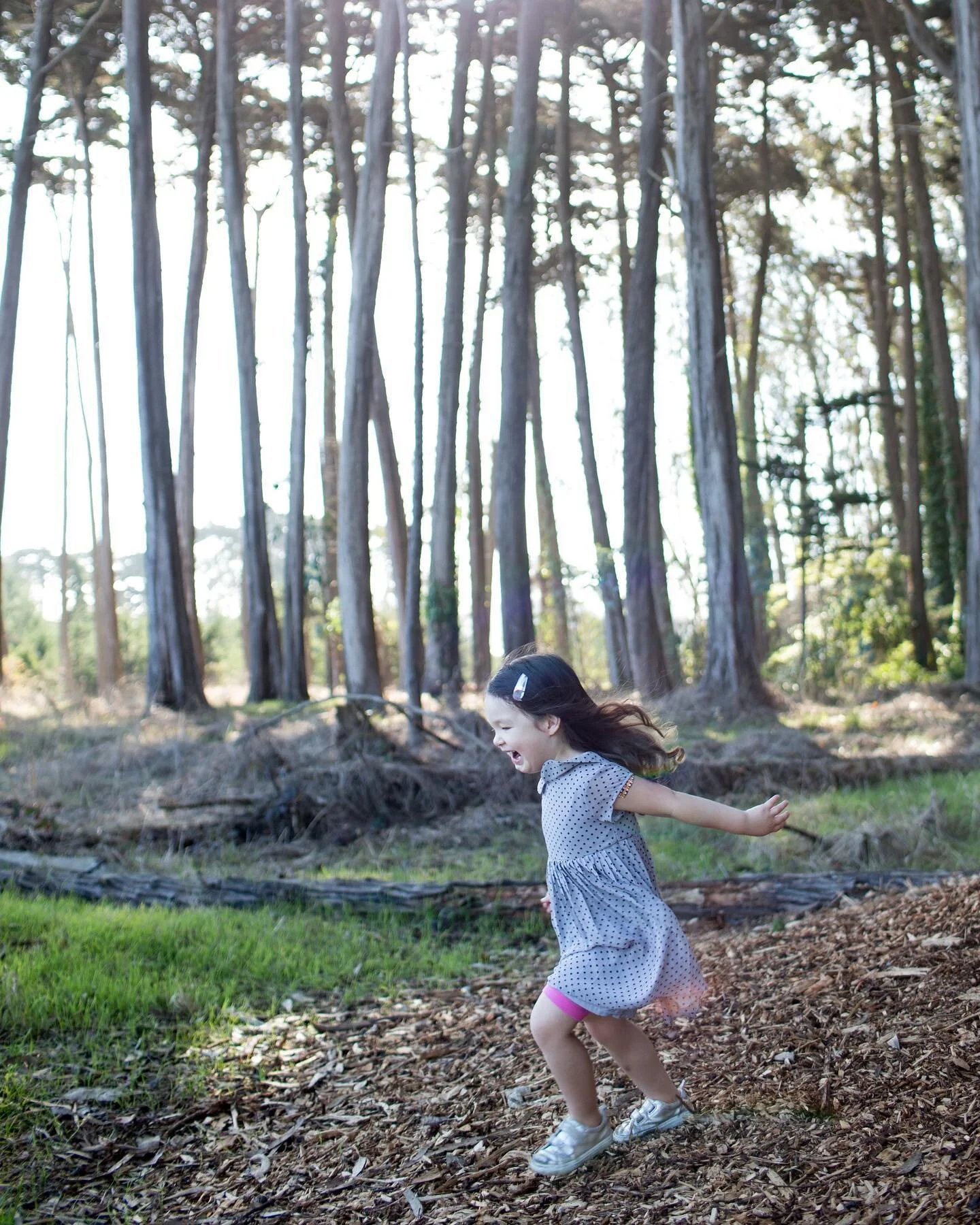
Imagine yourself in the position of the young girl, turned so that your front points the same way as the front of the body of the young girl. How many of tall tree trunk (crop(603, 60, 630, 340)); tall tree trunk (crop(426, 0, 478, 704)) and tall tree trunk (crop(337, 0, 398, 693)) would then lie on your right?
3

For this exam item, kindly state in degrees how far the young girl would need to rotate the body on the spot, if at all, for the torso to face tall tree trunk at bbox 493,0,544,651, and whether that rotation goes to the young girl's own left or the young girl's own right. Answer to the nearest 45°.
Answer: approximately 90° to the young girl's own right

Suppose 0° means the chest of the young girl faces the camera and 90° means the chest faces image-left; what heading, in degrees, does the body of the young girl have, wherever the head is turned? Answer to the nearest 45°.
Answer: approximately 90°

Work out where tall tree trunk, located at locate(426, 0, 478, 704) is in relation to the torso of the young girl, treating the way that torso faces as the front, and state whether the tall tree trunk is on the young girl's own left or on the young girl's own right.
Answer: on the young girl's own right

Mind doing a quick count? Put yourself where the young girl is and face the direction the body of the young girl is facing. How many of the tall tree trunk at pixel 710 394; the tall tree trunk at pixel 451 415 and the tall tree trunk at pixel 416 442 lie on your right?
3

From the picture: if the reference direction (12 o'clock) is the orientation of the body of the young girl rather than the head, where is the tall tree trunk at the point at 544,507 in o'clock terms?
The tall tree trunk is roughly at 3 o'clock from the young girl.

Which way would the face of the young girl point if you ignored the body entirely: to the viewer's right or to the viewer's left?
to the viewer's left
